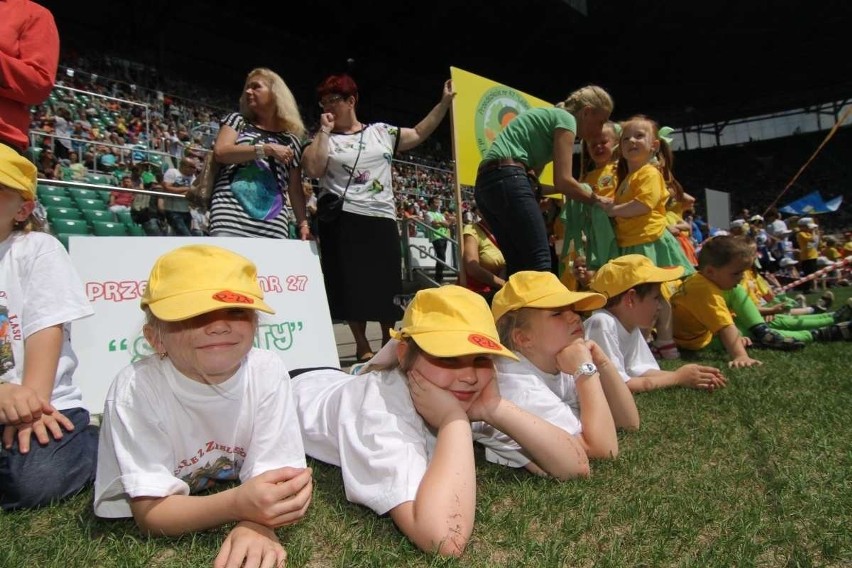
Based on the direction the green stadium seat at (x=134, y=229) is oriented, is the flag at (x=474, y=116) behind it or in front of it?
in front

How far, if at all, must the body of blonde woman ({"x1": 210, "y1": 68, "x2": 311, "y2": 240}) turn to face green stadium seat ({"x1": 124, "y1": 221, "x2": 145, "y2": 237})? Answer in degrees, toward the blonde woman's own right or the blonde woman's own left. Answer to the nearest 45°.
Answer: approximately 135° to the blonde woman's own right

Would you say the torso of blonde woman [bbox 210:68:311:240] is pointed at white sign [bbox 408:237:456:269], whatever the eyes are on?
no

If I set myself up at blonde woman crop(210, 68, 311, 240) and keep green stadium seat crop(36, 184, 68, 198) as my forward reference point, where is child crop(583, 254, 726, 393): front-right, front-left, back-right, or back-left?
back-right

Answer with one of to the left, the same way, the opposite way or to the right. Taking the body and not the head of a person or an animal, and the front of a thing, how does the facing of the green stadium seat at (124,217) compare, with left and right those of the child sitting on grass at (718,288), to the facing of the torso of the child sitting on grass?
the same way

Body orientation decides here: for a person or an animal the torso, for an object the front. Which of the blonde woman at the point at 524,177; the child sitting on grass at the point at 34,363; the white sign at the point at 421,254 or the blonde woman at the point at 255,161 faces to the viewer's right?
the blonde woman at the point at 524,177

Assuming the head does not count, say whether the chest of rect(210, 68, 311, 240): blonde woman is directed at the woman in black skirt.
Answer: no

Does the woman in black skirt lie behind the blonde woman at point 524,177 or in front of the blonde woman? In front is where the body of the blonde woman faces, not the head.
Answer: behind

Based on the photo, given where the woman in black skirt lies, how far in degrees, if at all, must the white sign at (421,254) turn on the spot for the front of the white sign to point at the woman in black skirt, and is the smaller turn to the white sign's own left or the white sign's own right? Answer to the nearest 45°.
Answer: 0° — it already faces them

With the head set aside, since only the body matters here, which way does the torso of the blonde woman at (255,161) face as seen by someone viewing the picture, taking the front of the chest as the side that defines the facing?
toward the camera
